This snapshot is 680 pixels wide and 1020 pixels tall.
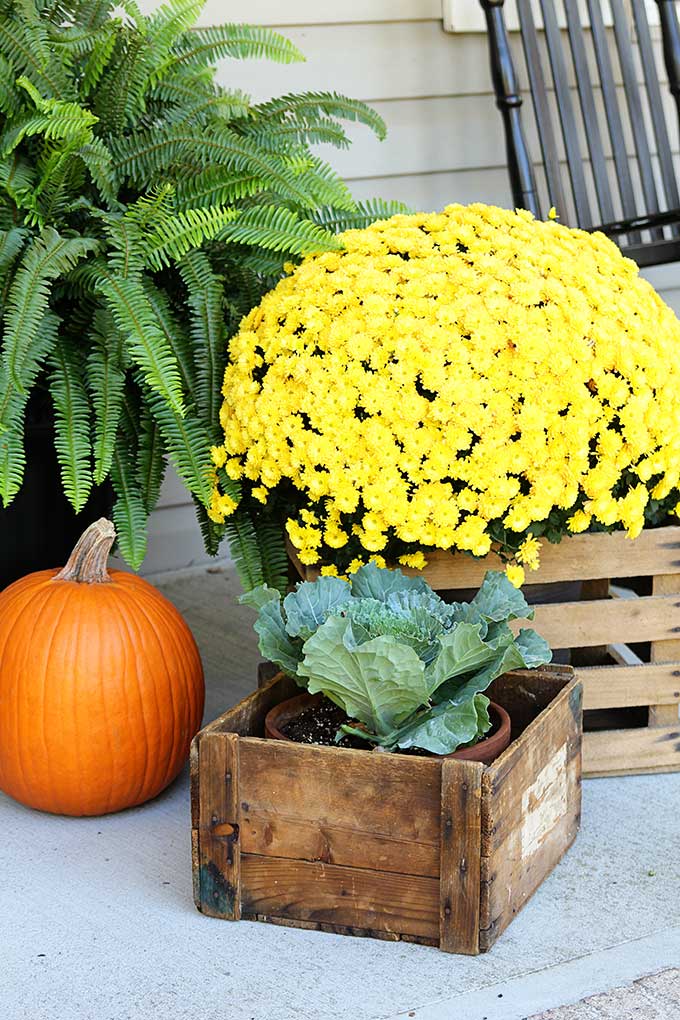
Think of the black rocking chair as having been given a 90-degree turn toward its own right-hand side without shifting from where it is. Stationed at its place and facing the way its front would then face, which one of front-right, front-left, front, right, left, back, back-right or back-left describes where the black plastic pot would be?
front

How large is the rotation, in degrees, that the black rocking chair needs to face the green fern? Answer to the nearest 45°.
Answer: approximately 90° to its right

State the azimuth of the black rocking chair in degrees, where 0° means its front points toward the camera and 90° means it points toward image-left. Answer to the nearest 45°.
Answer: approximately 315°
